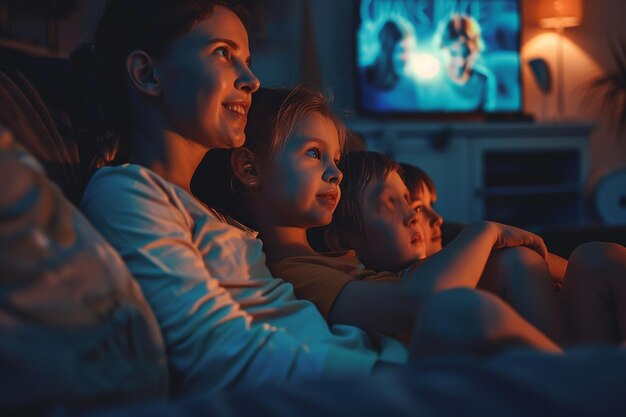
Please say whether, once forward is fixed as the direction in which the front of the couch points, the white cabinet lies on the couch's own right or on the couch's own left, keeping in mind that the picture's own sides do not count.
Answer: on the couch's own left

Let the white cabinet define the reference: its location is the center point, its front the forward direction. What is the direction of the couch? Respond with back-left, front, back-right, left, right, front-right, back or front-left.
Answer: front

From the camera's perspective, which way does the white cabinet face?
toward the camera

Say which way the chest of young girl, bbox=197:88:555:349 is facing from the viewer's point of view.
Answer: to the viewer's right

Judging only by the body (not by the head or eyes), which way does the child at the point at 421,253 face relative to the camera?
to the viewer's right

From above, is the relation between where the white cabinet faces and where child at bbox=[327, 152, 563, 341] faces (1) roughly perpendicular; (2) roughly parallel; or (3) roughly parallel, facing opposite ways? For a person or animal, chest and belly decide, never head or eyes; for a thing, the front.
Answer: roughly perpendicular

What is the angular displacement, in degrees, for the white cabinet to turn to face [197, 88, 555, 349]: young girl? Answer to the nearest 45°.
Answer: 0° — it already faces them

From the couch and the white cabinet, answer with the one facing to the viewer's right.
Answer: the couch

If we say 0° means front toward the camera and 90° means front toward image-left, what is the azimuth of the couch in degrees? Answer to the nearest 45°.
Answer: approximately 270°

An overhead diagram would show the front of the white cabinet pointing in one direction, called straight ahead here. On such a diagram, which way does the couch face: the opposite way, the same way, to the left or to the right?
to the left

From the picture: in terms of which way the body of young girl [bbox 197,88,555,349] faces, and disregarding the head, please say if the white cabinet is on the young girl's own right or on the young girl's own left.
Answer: on the young girl's own left
